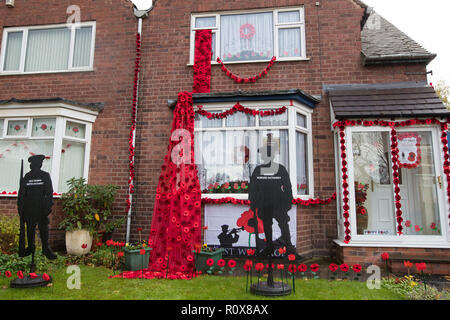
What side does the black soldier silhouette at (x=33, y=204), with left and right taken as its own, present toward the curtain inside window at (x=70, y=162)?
back

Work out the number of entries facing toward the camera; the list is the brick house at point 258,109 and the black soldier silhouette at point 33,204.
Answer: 2

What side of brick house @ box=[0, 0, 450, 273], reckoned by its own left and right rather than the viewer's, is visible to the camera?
front

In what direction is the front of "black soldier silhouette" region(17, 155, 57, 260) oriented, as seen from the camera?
facing the viewer

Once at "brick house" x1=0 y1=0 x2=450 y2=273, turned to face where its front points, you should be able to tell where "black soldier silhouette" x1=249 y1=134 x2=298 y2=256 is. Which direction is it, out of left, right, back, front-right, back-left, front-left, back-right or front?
front

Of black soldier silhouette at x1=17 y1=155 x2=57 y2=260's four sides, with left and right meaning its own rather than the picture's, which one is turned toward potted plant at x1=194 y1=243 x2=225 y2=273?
left
